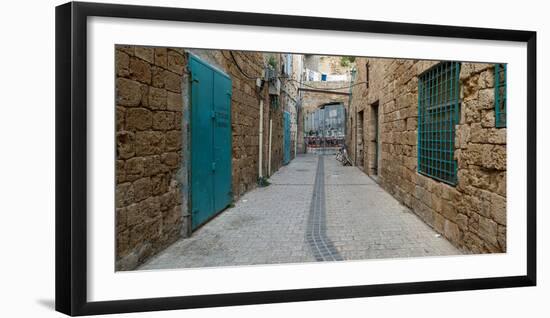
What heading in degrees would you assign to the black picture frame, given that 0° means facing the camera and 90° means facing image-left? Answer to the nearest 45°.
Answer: approximately 315°
